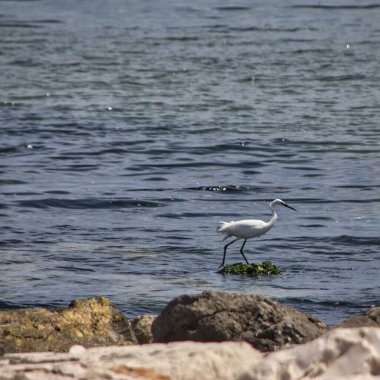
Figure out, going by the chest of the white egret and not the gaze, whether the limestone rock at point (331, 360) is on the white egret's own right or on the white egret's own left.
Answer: on the white egret's own right

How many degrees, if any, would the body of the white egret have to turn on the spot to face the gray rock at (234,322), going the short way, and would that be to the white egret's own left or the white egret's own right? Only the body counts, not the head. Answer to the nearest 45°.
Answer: approximately 90° to the white egret's own right

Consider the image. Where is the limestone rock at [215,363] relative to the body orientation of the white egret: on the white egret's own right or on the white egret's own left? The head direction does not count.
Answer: on the white egret's own right

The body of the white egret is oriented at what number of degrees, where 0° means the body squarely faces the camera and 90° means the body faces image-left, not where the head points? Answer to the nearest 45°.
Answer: approximately 270°

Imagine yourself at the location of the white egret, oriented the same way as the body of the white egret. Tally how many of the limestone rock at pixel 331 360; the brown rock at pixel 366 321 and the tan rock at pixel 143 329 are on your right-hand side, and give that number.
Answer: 3

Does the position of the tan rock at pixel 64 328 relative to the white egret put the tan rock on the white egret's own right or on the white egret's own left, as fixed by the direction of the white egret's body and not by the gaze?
on the white egret's own right

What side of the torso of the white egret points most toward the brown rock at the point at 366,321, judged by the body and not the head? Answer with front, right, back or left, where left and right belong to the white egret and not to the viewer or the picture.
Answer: right

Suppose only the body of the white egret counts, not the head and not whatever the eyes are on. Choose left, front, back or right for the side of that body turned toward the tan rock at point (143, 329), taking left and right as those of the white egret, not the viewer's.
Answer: right

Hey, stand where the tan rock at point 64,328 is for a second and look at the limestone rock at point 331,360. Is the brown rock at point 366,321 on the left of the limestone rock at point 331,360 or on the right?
left
